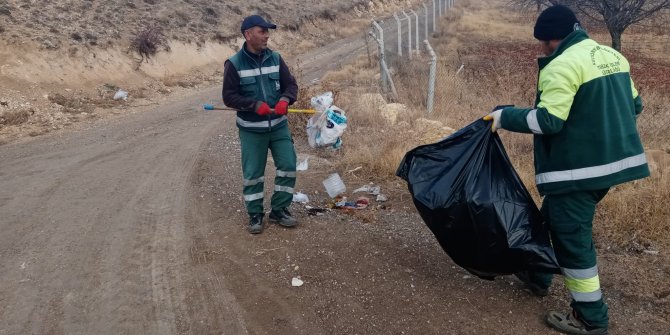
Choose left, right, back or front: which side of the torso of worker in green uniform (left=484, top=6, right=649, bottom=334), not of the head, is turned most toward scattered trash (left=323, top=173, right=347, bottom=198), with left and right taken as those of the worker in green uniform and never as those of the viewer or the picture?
front

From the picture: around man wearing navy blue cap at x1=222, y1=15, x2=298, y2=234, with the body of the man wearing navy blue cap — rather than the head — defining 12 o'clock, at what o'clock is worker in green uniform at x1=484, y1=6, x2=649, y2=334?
The worker in green uniform is roughly at 12 o'clock from the man wearing navy blue cap.

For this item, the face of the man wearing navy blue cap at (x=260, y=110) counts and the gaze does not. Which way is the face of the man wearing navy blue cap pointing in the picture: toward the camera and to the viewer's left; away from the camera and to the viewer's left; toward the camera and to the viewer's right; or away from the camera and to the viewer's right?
toward the camera and to the viewer's right

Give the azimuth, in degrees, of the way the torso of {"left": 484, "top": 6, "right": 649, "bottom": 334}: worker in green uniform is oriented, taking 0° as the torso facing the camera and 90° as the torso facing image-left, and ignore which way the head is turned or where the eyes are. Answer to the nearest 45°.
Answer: approximately 135°

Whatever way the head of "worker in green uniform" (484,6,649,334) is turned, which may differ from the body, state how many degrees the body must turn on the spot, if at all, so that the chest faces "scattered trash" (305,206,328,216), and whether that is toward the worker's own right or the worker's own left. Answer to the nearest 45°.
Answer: approximately 45° to the worker's own left

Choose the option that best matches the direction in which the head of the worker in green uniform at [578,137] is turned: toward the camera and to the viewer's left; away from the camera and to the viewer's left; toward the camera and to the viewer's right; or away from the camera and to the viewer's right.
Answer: away from the camera and to the viewer's left

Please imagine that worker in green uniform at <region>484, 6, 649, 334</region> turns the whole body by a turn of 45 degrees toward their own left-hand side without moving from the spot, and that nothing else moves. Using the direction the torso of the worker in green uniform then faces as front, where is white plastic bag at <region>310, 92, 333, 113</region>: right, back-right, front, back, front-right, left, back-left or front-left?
front-right

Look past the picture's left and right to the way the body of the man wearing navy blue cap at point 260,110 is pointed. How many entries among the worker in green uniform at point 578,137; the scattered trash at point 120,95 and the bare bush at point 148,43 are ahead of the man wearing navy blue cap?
1

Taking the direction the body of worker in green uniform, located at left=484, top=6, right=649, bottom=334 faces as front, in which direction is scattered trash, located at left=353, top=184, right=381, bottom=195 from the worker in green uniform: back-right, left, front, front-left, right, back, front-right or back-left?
front

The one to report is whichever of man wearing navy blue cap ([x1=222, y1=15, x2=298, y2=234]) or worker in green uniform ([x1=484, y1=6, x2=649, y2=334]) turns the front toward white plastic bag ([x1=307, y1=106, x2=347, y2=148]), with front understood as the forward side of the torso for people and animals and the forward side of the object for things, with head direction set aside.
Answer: the worker in green uniform

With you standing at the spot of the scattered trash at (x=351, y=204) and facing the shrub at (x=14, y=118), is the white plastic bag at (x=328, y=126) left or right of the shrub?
right

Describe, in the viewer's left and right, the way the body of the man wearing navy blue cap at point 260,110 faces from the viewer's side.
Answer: facing the viewer and to the right of the viewer

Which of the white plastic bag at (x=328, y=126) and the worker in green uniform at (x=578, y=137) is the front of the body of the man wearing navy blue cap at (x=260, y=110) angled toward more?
the worker in green uniform

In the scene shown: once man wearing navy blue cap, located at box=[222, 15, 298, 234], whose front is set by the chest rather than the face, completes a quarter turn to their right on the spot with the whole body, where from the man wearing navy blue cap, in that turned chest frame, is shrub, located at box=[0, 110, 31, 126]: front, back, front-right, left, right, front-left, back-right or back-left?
right
